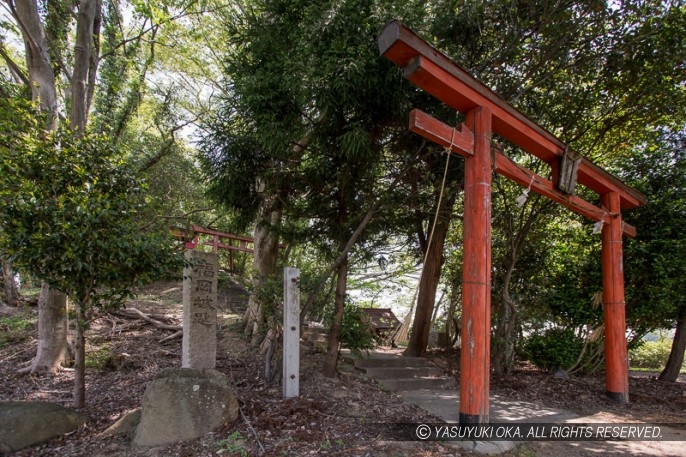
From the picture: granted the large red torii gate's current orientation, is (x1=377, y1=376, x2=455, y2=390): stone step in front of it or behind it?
behind

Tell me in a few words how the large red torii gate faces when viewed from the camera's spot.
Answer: facing the viewer and to the right of the viewer

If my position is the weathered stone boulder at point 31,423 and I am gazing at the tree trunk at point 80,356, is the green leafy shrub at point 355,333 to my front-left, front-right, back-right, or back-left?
front-right

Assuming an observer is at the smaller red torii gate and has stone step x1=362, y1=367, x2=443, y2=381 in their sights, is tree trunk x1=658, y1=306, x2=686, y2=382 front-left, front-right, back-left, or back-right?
front-left

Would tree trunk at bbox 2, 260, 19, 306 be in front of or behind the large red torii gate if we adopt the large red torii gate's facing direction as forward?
behind
